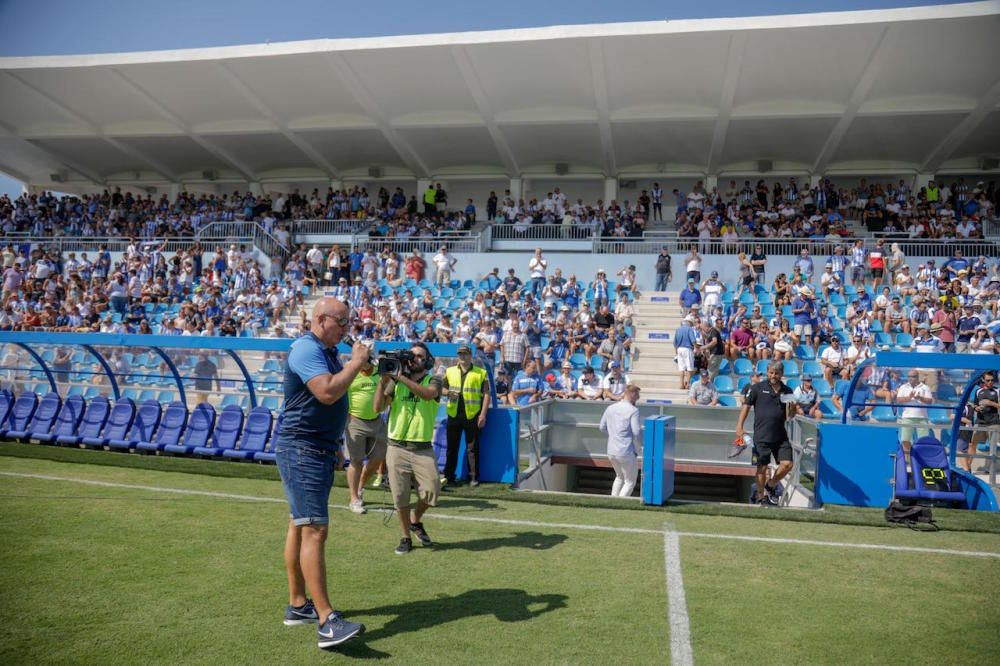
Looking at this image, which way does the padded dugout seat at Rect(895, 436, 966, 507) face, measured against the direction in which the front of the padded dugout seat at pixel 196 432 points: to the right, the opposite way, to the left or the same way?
the same way

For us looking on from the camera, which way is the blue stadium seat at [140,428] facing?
facing the viewer and to the left of the viewer

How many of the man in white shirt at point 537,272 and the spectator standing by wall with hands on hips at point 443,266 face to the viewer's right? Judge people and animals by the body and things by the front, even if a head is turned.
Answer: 0

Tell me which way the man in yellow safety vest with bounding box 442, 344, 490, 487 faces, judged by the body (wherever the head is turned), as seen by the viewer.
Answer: toward the camera

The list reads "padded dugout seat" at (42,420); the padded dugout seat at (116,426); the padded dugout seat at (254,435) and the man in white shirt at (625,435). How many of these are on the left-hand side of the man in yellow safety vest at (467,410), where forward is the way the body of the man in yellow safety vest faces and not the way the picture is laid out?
1

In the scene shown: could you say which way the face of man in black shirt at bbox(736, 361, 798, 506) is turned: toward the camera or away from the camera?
toward the camera

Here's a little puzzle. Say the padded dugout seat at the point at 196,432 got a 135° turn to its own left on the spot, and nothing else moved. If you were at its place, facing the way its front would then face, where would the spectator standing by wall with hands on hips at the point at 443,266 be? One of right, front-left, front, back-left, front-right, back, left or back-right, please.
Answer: front-left

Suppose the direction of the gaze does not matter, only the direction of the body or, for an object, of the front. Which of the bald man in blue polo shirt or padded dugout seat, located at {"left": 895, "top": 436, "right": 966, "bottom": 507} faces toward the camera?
the padded dugout seat

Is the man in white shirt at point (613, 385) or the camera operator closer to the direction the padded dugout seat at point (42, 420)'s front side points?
the camera operator

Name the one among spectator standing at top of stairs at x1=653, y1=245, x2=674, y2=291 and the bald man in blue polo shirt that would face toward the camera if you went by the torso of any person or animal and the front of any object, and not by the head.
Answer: the spectator standing at top of stairs

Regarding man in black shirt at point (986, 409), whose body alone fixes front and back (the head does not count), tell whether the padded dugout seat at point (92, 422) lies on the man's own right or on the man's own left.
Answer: on the man's own right

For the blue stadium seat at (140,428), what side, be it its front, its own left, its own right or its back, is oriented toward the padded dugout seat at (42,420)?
right

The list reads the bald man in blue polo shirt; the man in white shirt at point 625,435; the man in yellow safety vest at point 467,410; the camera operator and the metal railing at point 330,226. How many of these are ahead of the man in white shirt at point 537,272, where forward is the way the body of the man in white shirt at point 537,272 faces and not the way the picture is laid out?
4

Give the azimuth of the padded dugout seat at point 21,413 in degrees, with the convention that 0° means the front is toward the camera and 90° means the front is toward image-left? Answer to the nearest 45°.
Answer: approximately 45°

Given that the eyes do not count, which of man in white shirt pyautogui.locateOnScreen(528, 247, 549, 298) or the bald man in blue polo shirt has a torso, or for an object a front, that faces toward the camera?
the man in white shirt

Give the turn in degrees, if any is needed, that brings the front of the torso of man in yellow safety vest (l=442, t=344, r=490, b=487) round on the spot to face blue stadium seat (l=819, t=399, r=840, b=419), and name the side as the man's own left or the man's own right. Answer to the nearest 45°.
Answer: approximately 135° to the man's own left

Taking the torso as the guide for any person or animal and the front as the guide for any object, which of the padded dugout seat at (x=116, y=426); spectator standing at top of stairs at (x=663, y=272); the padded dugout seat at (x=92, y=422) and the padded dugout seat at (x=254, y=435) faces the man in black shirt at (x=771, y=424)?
the spectator standing at top of stairs

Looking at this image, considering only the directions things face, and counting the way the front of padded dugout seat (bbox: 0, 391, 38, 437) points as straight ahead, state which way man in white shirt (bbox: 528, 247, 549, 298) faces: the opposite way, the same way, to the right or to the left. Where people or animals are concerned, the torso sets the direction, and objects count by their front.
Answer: the same way

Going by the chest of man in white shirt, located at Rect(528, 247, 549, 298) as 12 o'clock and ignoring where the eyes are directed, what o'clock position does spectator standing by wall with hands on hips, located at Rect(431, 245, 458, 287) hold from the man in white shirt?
The spectator standing by wall with hands on hips is roughly at 4 o'clock from the man in white shirt.

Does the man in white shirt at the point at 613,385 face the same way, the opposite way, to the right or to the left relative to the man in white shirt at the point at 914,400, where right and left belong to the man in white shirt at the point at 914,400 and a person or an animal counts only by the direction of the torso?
the same way

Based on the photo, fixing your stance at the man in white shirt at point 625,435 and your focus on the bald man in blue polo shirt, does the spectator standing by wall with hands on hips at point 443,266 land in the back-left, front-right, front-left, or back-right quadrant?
back-right

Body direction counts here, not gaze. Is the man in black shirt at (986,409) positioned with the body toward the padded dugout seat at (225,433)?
no

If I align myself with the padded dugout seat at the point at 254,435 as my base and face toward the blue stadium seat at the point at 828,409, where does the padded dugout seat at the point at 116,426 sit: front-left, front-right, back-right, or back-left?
back-left

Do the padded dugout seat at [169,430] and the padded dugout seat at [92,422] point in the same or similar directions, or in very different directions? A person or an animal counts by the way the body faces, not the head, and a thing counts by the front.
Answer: same or similar directions
